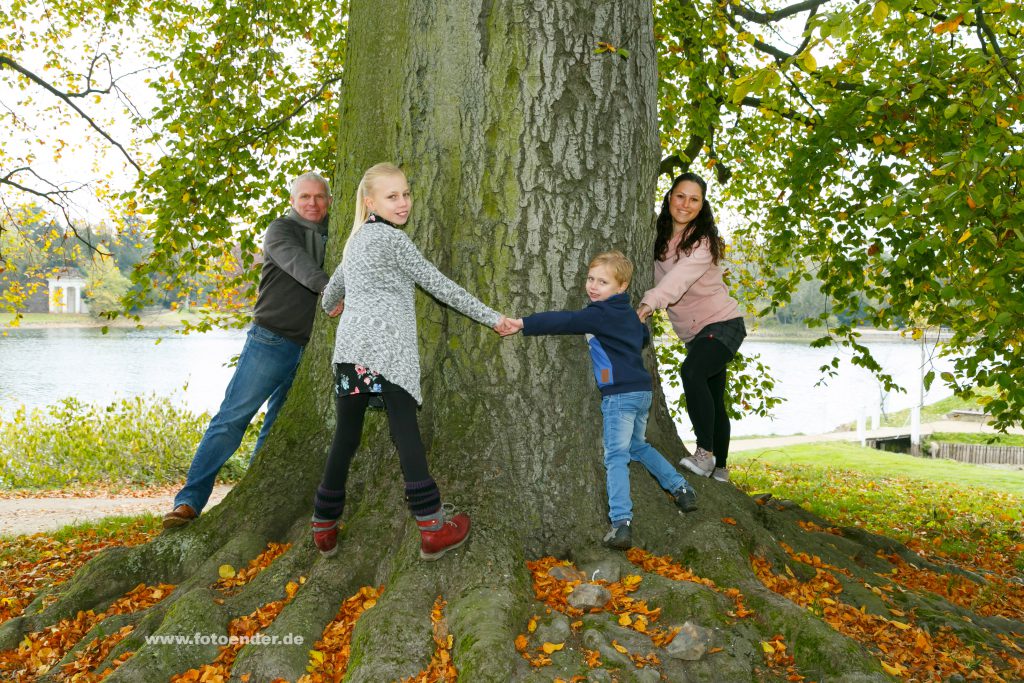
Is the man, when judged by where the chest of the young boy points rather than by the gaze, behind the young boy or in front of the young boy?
in front

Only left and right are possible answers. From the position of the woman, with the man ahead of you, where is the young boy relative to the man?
left

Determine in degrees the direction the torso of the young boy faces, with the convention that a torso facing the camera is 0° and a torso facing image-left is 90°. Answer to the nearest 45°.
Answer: approximately 135°
